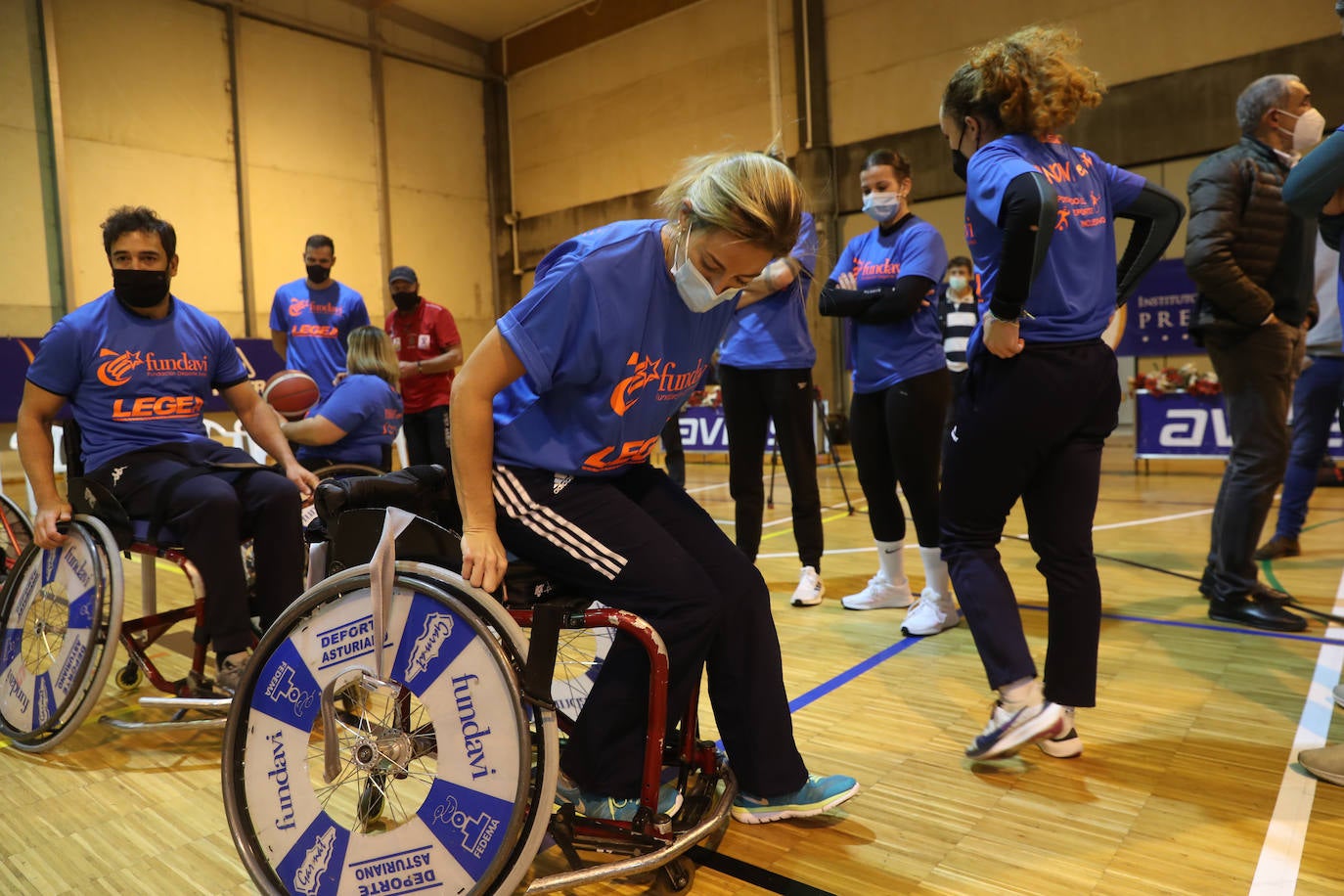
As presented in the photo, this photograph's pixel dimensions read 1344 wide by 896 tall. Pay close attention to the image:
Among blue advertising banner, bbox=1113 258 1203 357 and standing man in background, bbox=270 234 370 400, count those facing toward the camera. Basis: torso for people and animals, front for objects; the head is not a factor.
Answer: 2

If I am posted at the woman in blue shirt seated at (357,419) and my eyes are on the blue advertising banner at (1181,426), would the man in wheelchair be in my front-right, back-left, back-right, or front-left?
back-right

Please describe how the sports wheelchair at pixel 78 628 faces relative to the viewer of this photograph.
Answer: facing the viewer and to the right of the viewer

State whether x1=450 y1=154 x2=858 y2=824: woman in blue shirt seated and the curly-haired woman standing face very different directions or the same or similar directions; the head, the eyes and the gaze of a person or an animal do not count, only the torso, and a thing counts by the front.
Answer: very different directions

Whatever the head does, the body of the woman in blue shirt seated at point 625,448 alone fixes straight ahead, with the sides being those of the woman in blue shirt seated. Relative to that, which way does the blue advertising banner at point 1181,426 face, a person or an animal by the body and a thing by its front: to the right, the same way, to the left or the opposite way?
to the right

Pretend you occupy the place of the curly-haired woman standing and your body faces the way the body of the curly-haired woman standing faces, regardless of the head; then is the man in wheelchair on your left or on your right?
on your left

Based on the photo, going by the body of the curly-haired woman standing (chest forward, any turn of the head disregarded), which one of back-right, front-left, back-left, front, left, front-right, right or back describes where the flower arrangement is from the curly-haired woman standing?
front-right

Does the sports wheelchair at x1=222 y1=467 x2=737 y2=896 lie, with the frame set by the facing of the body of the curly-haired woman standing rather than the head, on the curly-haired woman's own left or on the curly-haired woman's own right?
on the curly-haired woman's own left

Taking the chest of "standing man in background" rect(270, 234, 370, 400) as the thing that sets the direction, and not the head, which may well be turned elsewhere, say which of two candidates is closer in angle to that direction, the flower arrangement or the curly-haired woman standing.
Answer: the curly-haired woman standing
